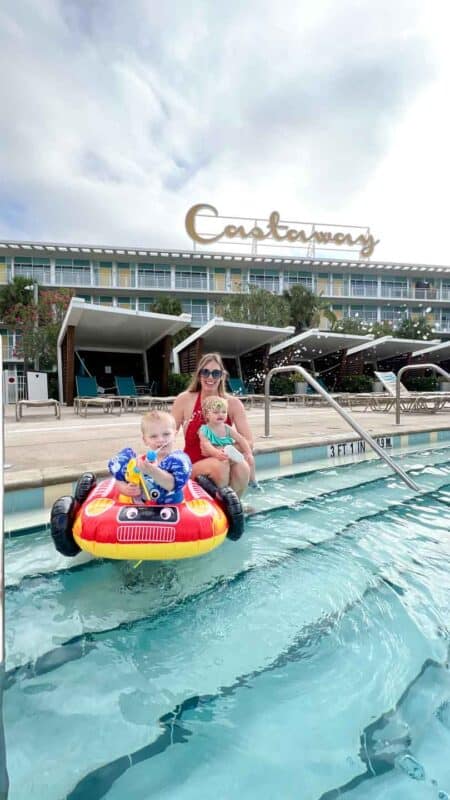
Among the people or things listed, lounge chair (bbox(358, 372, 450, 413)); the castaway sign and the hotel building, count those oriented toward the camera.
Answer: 2

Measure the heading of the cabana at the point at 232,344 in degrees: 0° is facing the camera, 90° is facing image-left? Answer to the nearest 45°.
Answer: approximately 315°

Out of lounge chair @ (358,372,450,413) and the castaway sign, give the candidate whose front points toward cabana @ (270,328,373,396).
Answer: the castaway sign

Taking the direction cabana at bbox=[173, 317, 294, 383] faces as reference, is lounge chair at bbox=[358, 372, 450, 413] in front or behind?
in front

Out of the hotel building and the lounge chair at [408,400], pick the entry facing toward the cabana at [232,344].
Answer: the hotel building

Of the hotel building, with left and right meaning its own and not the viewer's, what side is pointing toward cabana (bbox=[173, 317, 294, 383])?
front

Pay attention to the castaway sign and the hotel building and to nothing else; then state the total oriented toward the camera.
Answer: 2

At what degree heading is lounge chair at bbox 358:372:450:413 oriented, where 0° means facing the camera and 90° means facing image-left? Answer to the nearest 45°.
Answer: approximately 270°

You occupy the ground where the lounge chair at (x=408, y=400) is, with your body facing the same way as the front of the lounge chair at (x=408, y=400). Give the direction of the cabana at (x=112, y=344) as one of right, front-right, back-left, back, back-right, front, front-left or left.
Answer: back

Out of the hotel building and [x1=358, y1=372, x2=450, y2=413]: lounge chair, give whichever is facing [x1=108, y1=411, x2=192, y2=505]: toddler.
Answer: the hotel building

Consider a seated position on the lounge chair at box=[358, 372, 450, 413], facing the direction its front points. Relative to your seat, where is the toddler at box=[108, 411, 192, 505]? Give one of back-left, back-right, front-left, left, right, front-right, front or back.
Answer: right

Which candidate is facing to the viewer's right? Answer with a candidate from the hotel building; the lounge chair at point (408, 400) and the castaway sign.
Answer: the lounge chair

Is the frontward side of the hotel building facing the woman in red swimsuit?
yes

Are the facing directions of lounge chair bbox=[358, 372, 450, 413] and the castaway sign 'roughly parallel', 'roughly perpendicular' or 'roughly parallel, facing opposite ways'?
roughly perpendicular
